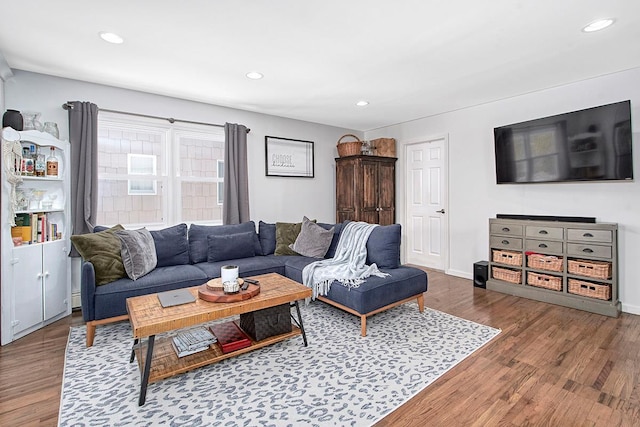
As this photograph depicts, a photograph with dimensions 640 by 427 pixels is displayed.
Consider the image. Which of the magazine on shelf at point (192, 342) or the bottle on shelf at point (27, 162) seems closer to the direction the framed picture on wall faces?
the magazine on shelf

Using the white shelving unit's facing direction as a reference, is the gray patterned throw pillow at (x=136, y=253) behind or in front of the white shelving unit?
in front

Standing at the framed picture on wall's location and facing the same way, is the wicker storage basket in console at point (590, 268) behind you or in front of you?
in front

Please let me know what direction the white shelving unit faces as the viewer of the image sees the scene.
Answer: facing the viewer and to the right of the viewer

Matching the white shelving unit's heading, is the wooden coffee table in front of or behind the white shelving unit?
in front

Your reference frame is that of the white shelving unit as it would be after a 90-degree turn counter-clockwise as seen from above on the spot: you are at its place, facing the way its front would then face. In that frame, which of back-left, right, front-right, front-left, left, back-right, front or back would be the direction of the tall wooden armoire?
front-right

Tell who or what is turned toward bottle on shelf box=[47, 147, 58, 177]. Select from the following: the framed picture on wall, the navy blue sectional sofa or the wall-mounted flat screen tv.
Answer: the wall-mounted flat screen tv

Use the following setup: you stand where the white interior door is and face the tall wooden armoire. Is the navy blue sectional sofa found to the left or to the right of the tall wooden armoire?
left

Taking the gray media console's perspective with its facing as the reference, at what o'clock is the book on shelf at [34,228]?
The book on shelf is roughly at 12 o'clock from the gray media console.

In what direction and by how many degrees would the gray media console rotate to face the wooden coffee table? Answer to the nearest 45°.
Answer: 0° — it already faces it

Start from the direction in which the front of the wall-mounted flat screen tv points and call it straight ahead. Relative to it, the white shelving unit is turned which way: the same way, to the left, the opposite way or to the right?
the opposite way

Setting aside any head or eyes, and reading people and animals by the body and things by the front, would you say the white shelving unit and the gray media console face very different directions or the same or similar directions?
very different directions

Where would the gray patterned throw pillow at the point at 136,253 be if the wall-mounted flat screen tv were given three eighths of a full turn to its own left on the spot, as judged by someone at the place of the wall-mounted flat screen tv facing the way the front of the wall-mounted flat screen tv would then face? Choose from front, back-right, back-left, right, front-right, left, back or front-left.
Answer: back-right

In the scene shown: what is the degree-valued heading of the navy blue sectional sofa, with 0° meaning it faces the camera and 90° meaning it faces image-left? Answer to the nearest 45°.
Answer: approximately 315°

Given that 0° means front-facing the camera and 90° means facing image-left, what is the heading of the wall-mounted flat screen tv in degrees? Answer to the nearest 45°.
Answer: approximately 45°
